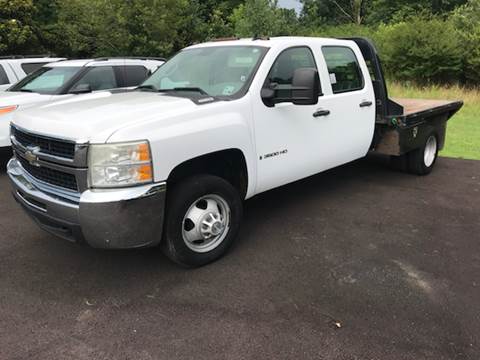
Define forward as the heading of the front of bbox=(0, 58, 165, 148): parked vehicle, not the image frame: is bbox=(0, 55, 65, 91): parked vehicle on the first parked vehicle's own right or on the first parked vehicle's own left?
on the first parked vehicle's own right

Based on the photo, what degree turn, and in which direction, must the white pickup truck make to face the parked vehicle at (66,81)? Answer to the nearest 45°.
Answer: approximately 90° to its right

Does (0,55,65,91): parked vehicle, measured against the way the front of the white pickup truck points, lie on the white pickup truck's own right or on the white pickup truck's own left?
on the white pickup truck's own right

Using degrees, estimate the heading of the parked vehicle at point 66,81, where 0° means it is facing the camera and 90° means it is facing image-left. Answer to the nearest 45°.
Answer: approximately 45°

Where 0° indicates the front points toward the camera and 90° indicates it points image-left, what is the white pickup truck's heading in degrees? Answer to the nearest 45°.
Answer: approximately 45°
